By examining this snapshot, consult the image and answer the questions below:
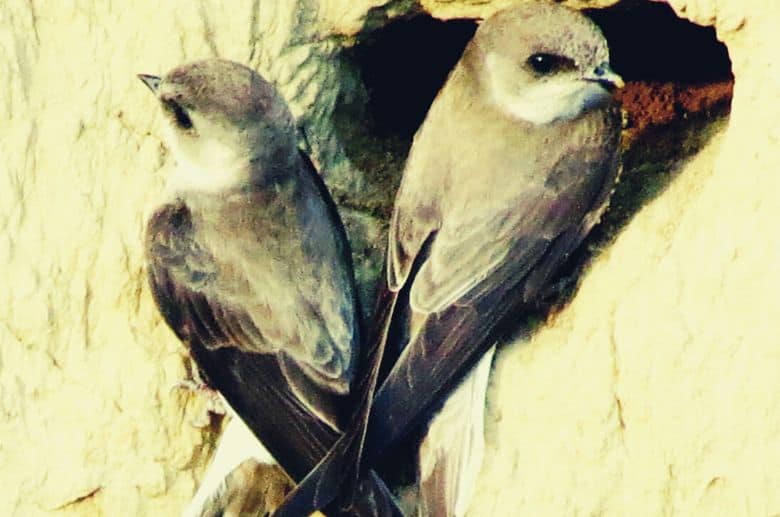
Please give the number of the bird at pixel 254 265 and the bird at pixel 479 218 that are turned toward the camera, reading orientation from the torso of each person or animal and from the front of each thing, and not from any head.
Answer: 0

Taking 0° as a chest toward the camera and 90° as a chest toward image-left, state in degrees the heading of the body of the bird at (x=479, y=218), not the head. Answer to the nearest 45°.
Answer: approximately 225°

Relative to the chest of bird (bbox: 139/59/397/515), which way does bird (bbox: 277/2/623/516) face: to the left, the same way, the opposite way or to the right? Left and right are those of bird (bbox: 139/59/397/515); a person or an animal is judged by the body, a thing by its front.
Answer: to the right

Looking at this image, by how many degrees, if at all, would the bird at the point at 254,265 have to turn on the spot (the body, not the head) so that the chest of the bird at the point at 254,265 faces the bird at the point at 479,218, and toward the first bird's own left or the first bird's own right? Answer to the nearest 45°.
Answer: approximately 135° to the first bird's own right

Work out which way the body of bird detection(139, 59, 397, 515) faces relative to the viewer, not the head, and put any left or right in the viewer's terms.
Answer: facing away from the viewer and to the left of the viewer

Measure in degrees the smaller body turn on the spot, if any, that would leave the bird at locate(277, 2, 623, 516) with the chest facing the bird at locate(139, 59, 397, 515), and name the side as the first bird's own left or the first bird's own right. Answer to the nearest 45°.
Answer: approximately 135° to the first bird's own left
